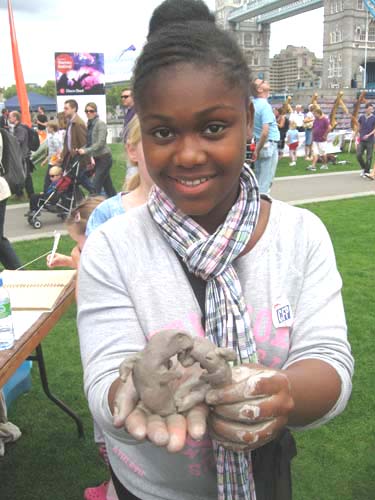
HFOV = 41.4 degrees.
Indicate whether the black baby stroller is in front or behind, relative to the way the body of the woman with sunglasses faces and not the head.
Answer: in front

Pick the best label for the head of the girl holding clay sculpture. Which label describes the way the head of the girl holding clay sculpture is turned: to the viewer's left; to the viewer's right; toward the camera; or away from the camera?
toward the camera

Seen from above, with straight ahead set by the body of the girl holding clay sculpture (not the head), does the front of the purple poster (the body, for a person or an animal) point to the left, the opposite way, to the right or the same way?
the same way

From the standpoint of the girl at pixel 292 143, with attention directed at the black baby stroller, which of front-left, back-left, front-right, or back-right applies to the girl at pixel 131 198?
front-left

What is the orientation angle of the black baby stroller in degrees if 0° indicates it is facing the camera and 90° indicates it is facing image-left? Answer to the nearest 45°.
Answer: approximately 45°

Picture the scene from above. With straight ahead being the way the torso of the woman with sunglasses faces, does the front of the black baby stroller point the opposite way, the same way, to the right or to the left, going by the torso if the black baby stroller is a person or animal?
the same way

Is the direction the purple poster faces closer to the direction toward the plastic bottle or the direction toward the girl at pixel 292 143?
the plastic bottle

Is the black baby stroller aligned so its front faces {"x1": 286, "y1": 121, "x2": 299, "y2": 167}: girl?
no

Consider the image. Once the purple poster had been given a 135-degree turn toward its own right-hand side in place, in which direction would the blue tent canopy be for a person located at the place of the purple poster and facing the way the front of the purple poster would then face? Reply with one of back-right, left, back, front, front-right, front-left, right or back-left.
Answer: front-right

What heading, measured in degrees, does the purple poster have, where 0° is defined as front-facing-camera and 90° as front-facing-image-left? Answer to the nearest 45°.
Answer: approximately 0°

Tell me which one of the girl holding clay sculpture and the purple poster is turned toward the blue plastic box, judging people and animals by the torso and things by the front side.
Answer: the purple poster

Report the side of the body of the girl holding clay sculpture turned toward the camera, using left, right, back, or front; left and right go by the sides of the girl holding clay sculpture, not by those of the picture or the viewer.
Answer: front

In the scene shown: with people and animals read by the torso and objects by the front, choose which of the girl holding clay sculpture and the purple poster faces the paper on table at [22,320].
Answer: the purple poster

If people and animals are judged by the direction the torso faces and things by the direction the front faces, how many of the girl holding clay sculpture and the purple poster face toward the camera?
2

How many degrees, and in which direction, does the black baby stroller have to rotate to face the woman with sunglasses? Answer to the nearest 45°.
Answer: approximately 180°

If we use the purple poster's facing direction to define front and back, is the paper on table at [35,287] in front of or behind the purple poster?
in front
